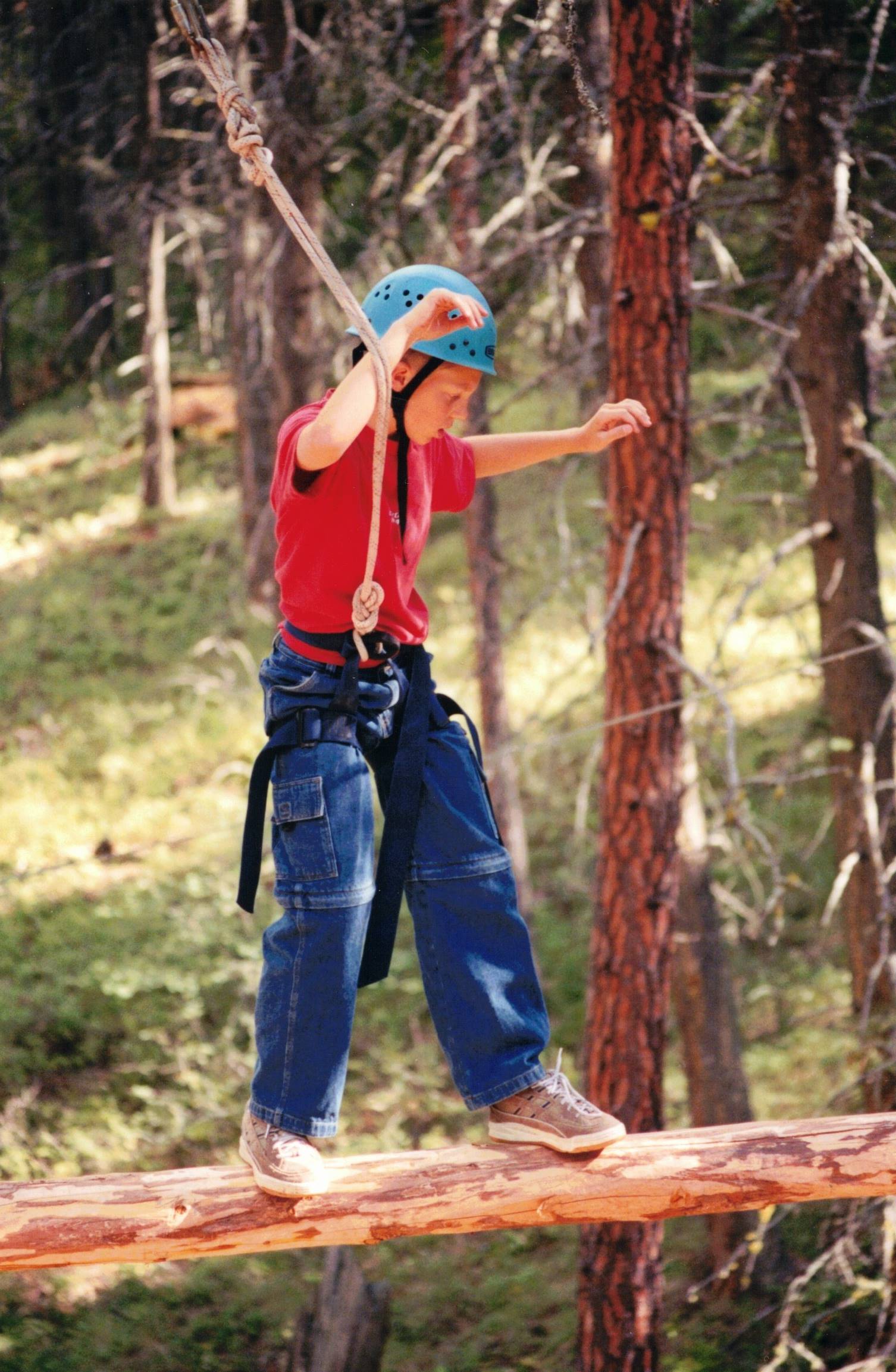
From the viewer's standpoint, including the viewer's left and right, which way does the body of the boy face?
facing the viewer and to the right of the viewer

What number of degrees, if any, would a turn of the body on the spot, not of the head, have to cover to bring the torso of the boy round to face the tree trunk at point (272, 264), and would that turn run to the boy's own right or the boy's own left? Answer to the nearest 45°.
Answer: approximately 135° to the boy's own left

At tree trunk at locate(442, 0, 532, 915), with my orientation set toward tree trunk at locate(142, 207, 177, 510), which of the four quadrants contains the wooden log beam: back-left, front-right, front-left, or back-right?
back-left

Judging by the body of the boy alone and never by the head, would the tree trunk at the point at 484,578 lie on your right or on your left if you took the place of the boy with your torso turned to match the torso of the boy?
on your left

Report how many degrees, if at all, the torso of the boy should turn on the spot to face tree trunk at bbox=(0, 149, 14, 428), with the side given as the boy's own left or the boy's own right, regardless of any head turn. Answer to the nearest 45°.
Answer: approximately 135° to the boy's own left
